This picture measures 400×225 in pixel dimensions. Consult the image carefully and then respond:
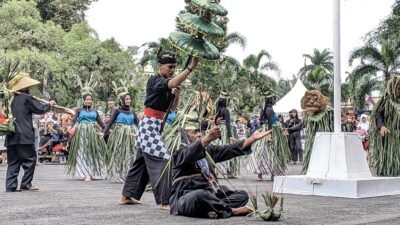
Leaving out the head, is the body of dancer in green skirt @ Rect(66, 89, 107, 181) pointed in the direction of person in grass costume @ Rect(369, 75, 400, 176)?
no

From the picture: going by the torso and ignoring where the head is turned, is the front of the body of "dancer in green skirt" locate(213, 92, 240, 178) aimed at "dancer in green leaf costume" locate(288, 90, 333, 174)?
no

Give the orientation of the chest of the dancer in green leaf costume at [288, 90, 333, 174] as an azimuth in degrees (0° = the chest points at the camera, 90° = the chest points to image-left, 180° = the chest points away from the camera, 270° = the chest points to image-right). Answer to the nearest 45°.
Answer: approximately 45°

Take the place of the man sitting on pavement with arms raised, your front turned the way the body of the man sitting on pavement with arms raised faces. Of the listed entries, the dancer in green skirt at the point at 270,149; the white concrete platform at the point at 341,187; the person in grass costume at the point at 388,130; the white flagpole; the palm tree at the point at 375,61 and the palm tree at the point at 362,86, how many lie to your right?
0

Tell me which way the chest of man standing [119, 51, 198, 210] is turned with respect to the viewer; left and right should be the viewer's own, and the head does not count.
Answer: facing to the right of the viewer

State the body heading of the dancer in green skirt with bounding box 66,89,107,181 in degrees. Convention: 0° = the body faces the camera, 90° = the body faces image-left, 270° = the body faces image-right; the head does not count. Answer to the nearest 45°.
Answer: approximately 0°

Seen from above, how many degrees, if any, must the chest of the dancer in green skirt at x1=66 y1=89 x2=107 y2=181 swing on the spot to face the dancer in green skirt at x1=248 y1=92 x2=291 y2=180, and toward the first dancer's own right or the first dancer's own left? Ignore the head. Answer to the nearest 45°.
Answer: approximately 90° to the first dancer's own left

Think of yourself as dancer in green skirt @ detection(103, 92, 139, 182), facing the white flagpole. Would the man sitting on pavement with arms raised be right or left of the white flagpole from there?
right

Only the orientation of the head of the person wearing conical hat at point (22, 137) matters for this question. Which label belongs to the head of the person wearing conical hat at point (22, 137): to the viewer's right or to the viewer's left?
to the viewer's right

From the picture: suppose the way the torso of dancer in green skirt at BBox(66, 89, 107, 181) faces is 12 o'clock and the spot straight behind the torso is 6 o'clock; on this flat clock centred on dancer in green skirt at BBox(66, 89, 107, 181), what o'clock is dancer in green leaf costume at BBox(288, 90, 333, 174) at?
dancer in green leaf costume at BBox(288, 90, 333, 174) is roughly at 10 o'clock from dancer in green skirt at BBox(66, 89, 107, 181).
